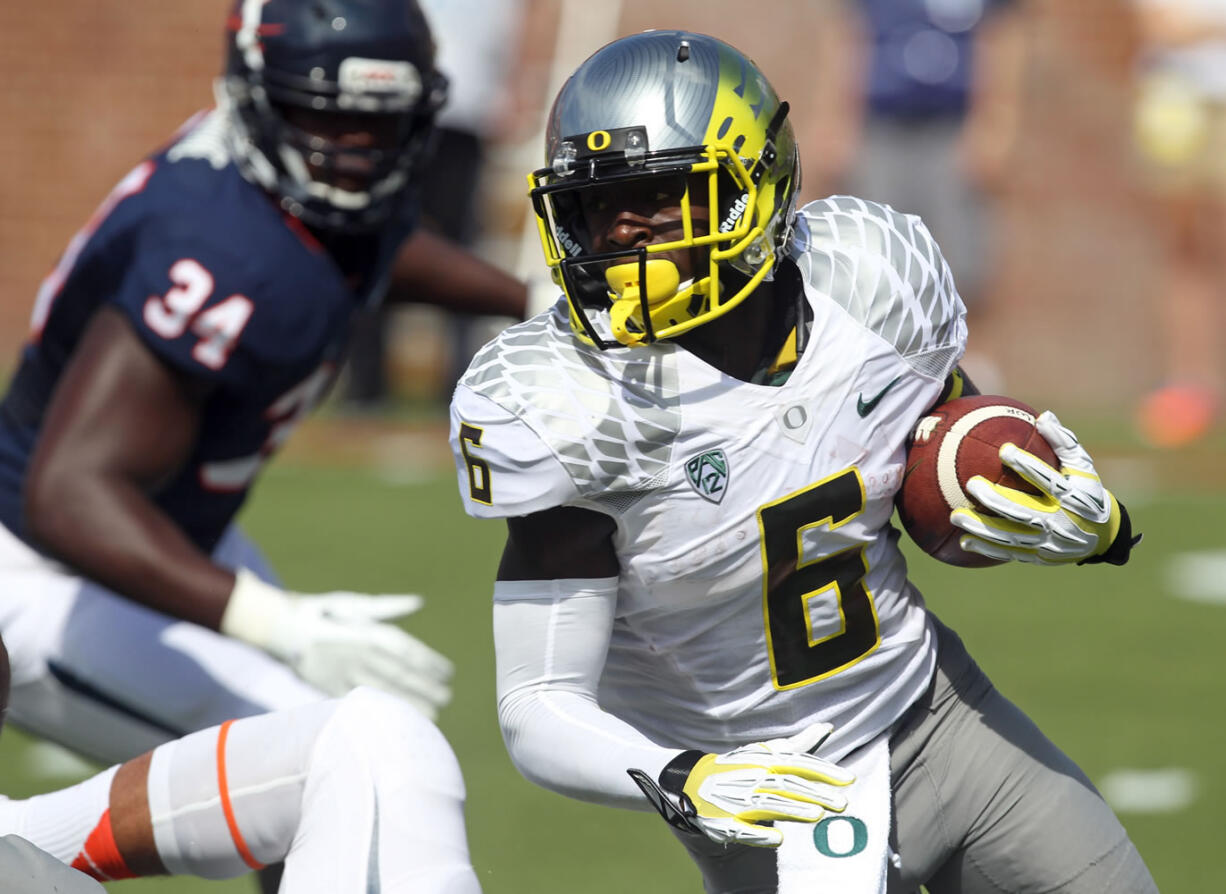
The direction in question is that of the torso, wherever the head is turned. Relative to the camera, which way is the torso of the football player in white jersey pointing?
toward the camera

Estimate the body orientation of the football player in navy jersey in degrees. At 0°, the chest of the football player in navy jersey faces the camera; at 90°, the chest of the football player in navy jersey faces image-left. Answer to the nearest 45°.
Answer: approximately 315°

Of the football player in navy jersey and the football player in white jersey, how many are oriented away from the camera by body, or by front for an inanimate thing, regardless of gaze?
0

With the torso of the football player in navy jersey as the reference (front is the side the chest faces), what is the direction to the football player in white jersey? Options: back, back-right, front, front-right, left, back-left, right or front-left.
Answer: front

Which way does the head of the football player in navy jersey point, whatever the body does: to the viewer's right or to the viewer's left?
to the viewer's right

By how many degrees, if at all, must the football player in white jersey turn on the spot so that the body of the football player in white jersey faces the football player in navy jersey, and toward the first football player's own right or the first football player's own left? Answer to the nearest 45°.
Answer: approximately 135° to the first football player's own right
